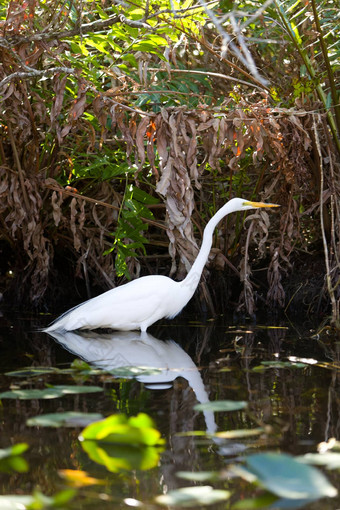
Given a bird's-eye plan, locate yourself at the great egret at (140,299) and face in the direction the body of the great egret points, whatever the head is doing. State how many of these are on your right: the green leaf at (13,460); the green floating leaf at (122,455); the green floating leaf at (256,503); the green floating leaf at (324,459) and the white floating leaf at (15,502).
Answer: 5

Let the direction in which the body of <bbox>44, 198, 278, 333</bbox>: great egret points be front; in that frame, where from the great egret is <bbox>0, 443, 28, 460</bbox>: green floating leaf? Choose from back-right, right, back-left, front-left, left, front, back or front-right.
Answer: right

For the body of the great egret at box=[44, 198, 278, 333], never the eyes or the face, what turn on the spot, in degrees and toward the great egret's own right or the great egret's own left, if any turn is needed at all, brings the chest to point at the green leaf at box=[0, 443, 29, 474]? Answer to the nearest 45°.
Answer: approximately 90° to the great egret's own right

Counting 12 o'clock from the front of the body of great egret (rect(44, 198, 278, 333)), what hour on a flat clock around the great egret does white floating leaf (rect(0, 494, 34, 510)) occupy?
The white floating leaf is roughly at 3 o'clock from the great egret.

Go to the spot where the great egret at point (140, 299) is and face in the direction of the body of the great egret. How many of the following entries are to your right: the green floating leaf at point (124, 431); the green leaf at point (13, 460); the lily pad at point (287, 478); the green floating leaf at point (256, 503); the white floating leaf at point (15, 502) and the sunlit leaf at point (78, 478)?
6

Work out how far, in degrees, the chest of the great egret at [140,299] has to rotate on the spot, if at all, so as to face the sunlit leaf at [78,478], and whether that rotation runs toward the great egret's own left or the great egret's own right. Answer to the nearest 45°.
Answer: approximately 90° to the great egret's own right

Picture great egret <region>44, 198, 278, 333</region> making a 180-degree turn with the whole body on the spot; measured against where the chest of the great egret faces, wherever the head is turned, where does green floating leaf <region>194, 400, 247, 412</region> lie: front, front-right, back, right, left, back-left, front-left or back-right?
left

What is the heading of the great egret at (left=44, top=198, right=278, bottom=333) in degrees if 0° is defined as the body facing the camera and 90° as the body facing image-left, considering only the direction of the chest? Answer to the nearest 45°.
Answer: approximately 270°

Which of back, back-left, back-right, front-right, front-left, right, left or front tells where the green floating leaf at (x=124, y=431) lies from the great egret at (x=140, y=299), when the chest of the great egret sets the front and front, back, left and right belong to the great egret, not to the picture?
right

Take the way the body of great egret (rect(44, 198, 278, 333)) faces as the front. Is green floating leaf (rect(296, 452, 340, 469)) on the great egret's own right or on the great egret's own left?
on the great egret's own right

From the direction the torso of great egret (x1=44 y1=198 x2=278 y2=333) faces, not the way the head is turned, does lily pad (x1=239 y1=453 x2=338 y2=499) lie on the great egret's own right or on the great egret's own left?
on the great egret's own right

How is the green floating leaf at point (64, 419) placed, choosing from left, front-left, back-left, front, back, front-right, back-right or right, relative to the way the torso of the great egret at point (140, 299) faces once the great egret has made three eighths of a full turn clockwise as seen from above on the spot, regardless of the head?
front-left
